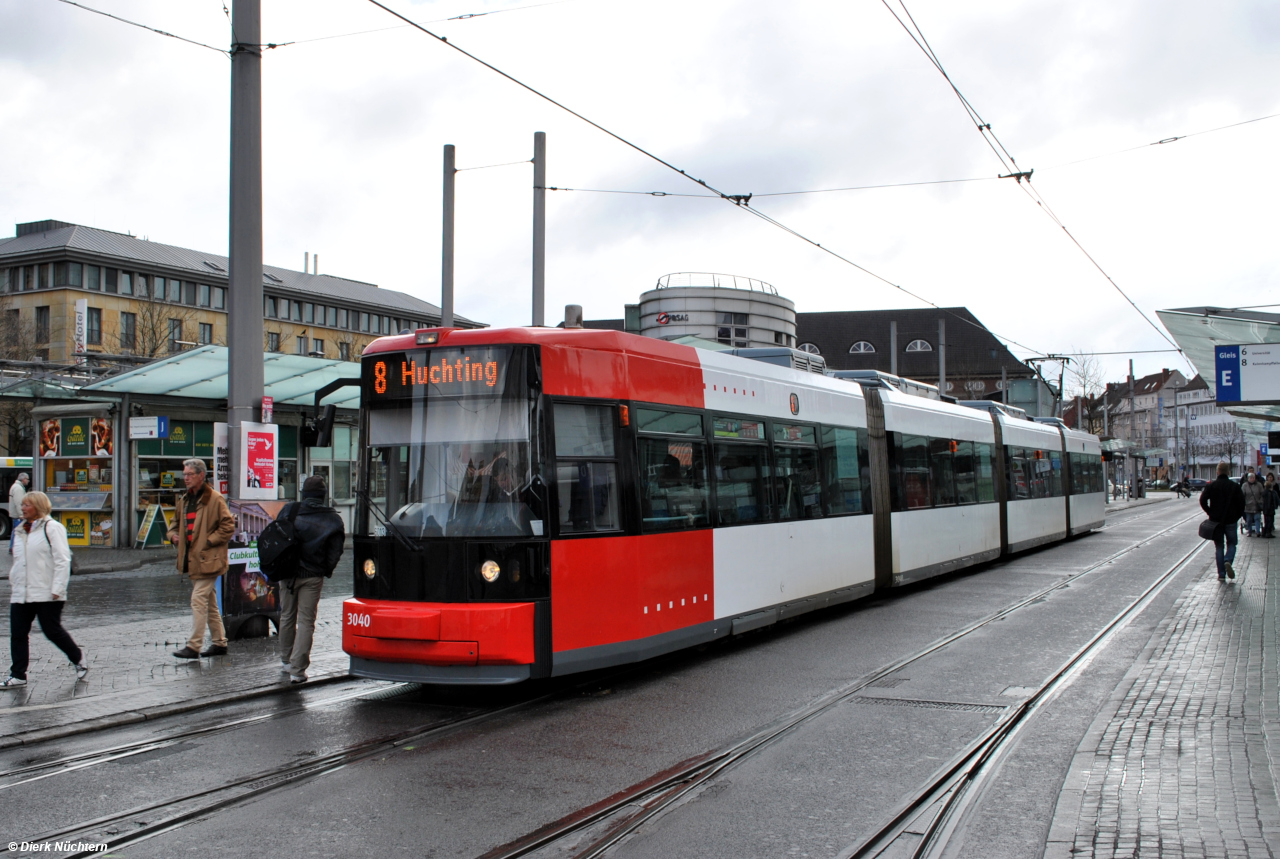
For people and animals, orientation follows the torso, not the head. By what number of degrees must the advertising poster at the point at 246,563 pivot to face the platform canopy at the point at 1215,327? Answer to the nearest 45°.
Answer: approximately 90° to its left

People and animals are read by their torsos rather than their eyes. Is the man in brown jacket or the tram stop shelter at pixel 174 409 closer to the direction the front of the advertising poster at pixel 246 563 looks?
the man in brown jacket

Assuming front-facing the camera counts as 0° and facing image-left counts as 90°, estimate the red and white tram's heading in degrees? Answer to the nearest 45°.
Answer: approximately 45°

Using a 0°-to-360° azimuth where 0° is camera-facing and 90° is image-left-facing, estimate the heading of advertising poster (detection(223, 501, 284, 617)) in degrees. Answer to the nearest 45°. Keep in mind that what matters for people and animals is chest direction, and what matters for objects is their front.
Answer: approximately 0°

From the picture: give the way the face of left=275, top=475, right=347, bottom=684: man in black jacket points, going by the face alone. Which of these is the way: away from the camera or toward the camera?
away from the camera

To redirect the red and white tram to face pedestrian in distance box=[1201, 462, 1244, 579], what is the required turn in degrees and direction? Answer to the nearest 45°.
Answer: approximately 180°

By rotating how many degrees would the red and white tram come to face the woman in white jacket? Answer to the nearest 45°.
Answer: approximately 45° to its right

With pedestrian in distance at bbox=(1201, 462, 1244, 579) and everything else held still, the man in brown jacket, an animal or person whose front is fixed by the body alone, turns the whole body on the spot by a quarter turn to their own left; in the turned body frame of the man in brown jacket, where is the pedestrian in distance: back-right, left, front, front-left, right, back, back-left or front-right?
front-left

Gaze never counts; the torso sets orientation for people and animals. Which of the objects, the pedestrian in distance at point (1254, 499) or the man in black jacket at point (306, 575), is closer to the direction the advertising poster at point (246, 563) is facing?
the man in black jacket

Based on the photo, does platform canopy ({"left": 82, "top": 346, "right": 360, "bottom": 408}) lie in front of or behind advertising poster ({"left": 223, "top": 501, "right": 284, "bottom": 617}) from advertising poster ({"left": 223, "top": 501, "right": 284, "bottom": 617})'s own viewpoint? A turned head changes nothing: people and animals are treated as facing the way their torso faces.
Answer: behind
